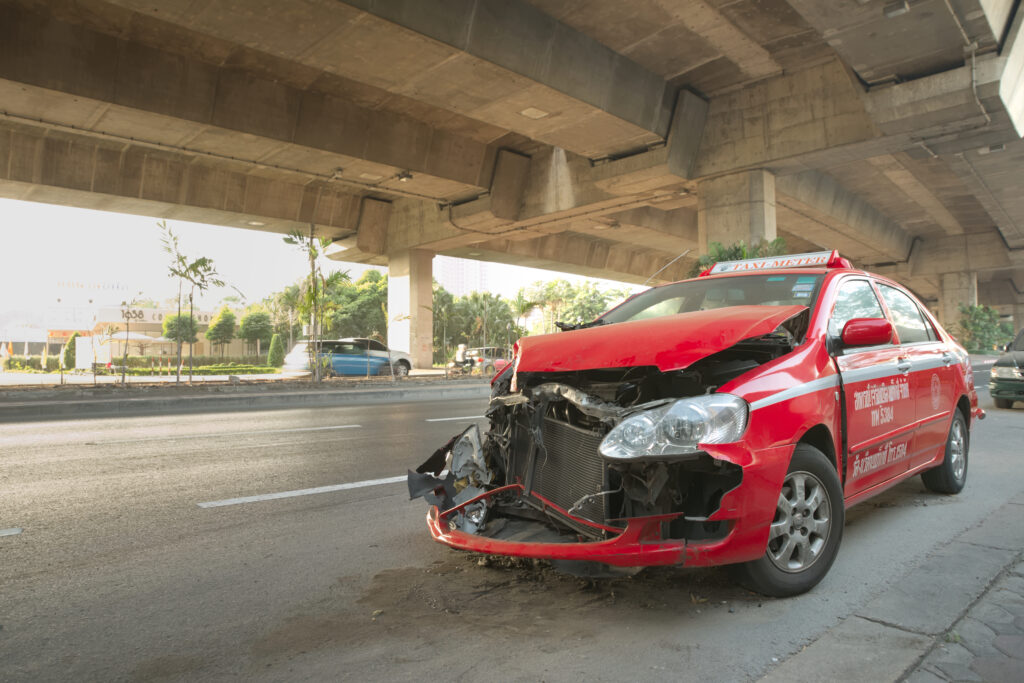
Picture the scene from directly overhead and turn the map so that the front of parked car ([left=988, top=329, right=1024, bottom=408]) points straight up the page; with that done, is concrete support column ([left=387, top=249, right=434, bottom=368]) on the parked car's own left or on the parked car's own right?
on the parked car's own right

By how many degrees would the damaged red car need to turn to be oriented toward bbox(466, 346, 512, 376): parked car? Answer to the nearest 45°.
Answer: approximately 135° to its right

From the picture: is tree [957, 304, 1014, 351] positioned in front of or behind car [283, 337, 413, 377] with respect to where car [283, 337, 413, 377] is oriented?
in front

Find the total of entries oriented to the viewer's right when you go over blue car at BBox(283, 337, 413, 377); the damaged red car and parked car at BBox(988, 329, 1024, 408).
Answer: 1

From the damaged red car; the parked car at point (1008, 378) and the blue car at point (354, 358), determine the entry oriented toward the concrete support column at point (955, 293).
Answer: the blue car at point (354, 358)

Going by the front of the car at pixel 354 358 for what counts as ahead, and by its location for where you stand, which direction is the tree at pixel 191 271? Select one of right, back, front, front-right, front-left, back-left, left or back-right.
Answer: back-right

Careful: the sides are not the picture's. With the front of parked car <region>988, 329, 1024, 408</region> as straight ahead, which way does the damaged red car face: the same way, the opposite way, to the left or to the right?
the same way

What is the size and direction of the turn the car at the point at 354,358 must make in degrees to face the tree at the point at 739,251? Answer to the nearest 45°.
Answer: approximately 45° to its right

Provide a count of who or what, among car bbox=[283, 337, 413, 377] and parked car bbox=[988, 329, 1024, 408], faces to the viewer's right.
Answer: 1

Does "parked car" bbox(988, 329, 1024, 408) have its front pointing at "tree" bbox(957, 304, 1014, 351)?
no

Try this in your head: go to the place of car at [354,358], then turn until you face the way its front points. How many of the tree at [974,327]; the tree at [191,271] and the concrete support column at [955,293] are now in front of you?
2

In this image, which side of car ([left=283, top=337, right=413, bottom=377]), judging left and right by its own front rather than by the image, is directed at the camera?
right

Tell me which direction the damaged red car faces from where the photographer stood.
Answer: facing the viewer and to the left of the viewer

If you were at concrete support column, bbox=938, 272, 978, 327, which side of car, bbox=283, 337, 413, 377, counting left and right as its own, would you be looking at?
front

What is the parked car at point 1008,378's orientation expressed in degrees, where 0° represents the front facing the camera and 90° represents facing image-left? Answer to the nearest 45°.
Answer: approximately 45°

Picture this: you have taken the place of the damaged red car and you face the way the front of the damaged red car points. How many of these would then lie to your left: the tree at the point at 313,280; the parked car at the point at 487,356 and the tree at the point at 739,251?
0
